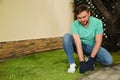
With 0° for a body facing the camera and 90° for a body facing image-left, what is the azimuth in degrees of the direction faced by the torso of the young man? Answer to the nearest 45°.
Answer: approximately 0°
